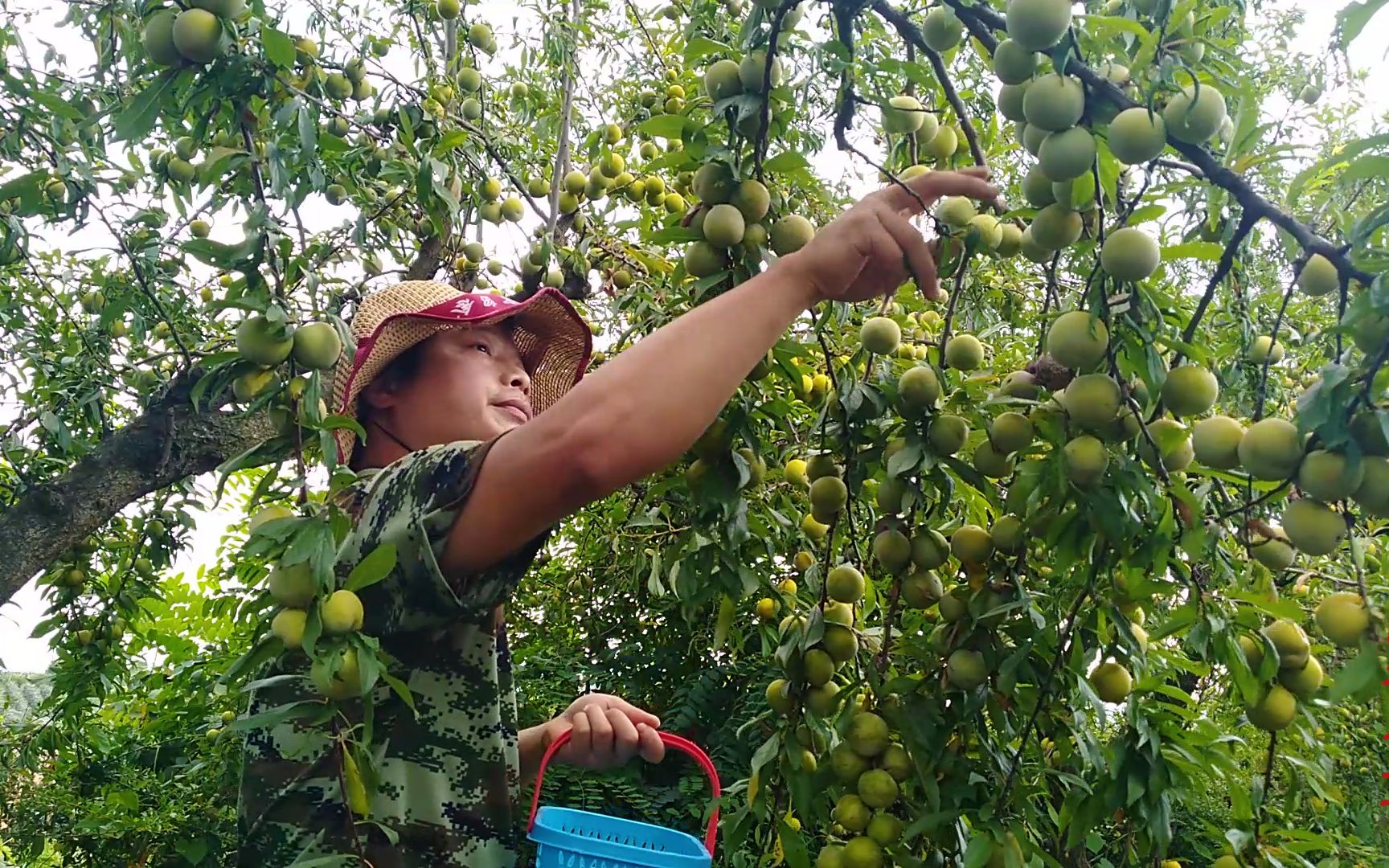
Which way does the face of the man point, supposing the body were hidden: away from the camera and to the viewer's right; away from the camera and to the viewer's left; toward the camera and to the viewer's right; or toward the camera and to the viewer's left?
toward the camera and to the viewer's right

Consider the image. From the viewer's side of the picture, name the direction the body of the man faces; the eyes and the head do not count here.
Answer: to the viewer's right
